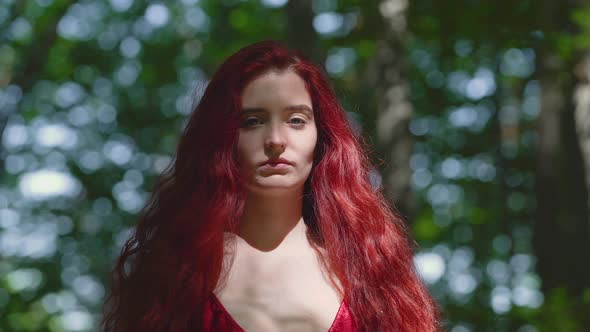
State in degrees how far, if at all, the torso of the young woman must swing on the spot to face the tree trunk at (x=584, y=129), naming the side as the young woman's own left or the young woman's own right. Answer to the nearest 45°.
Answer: approximately 135° to the young woman's own left

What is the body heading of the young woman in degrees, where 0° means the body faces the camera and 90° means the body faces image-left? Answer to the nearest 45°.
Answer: approximately 0°

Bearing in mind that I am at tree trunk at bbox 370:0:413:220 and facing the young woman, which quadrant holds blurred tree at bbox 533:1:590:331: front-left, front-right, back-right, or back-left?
back-left

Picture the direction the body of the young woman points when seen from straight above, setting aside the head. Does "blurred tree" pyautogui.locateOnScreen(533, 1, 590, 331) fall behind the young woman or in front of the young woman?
behind

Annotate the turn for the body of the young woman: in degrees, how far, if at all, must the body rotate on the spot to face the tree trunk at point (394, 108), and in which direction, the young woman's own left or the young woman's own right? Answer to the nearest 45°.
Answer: approximately 180°
